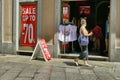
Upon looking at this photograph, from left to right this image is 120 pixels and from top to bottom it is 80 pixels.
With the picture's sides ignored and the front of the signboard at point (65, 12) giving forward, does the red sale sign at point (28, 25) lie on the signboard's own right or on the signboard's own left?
on the signboard's own right

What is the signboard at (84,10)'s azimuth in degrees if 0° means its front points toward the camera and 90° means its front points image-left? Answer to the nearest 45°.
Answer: approximately 0°

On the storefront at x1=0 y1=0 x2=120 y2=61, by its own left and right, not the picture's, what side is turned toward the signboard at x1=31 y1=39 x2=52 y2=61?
front

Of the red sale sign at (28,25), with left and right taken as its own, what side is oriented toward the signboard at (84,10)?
left

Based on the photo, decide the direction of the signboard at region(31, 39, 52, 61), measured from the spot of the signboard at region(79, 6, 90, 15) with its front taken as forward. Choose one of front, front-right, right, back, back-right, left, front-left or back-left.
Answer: front-right

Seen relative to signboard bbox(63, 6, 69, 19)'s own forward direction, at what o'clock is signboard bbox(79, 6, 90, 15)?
signboard bbox(79, 6, 90, 15) is roughly at 8 o'clock from signboard bbox(63, 6, 69, 19).
